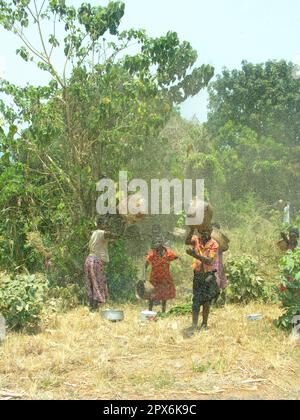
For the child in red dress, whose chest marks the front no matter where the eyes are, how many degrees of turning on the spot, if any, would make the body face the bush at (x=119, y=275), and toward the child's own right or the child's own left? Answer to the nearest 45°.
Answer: approximately 135° to the child's own right

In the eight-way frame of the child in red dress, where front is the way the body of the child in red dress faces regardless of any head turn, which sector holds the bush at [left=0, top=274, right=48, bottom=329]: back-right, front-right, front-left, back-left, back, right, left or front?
front-right

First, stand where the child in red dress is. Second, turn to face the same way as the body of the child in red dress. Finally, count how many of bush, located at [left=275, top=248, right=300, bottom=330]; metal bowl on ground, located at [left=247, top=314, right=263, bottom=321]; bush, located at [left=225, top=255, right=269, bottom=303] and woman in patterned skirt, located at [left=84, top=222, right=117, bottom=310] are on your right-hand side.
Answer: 1

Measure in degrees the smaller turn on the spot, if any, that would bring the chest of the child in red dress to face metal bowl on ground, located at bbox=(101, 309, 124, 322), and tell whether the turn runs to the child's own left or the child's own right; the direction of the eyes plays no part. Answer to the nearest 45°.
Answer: approximately 45° to the child's own right

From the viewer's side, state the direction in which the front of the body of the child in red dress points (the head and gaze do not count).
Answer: toward the camera

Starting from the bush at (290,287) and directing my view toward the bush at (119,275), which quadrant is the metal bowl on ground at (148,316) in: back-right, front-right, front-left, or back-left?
front-left

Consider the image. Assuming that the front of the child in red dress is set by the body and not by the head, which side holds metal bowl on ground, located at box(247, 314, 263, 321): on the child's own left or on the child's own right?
on the child's own left

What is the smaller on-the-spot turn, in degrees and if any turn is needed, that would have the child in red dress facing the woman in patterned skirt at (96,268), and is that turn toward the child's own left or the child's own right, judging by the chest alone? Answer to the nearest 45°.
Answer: approximately 90° to the child's own right

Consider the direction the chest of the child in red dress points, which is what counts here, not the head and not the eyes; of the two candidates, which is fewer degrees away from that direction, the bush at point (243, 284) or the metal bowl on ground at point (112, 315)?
the metal bowl on ground
